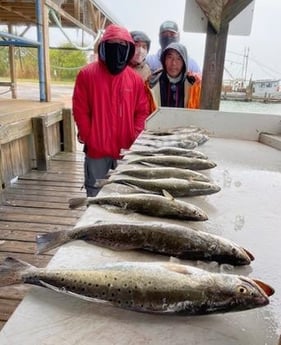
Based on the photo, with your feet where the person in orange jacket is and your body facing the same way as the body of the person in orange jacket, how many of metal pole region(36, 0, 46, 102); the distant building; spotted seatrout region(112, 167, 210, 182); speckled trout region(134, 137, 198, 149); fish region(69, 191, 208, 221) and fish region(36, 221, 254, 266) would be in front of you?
4

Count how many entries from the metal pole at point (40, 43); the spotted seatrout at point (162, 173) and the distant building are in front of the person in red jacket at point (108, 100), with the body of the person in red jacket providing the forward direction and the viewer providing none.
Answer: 1

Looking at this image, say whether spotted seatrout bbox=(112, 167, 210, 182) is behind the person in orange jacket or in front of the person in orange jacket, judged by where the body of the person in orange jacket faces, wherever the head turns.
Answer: in front

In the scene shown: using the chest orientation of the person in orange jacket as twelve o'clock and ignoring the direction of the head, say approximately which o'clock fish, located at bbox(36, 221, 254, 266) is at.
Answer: The fish is roughly at 12 o'clock from the person in orange jacket.

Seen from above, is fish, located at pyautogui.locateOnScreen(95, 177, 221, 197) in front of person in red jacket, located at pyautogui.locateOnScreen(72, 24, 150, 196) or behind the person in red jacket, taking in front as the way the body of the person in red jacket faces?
in front

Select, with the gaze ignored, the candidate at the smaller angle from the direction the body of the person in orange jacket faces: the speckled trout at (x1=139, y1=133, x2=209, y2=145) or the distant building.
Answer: the speckled trout

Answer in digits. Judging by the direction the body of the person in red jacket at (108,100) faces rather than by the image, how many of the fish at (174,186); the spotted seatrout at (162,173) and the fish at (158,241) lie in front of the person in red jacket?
3

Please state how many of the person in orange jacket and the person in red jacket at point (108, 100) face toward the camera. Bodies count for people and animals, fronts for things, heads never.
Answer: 2

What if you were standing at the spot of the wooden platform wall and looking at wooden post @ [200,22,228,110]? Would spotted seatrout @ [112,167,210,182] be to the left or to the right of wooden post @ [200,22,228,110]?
right

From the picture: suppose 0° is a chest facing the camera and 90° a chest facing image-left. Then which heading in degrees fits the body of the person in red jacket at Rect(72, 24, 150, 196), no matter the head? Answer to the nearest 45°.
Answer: approximately 0°
